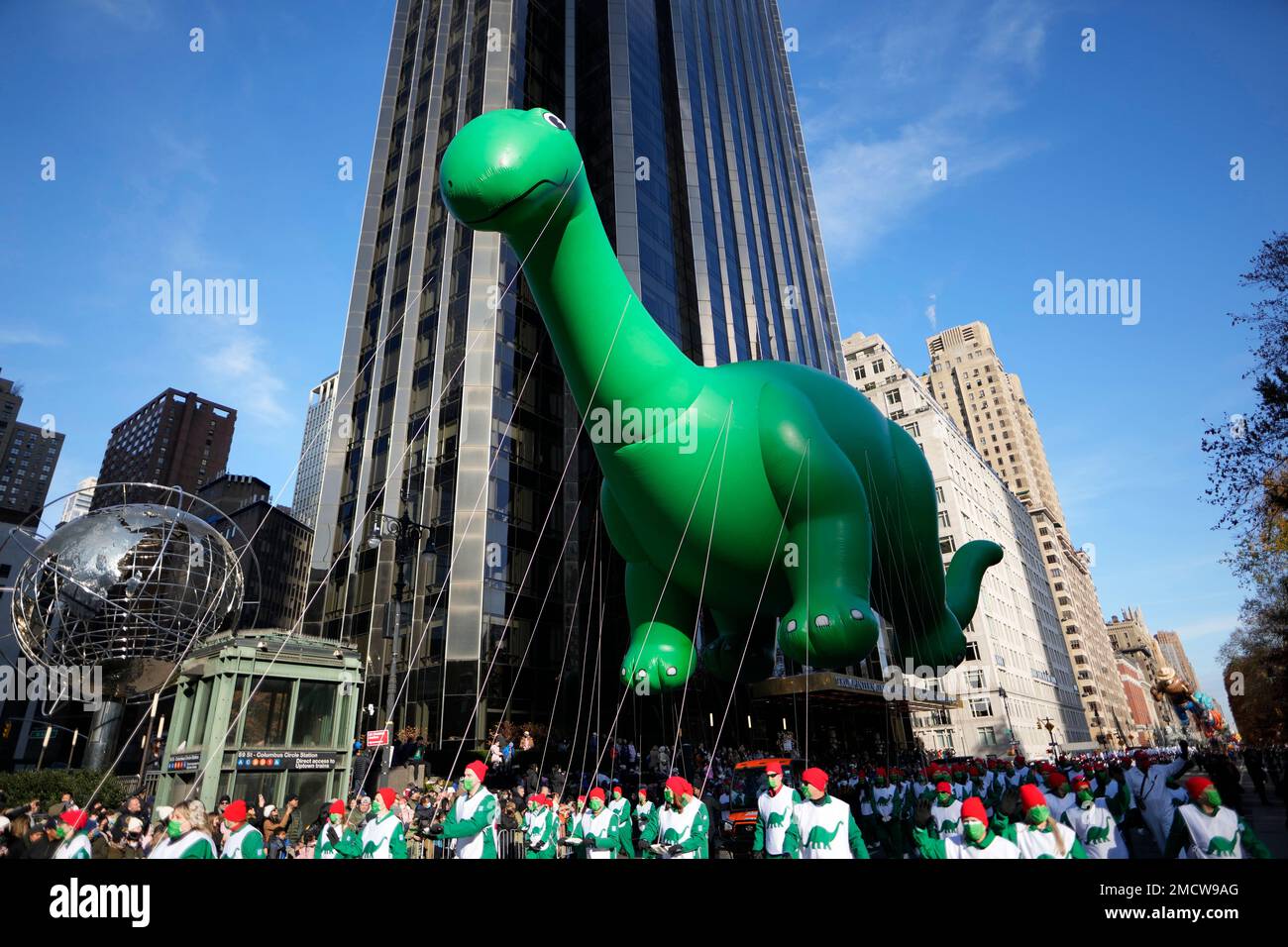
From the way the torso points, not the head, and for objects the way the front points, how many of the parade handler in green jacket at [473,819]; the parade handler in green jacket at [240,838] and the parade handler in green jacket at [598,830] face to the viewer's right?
0

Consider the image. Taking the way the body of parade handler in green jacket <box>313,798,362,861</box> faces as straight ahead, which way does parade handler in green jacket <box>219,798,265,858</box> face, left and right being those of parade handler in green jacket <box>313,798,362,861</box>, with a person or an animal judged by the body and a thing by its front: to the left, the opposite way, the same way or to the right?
the same way

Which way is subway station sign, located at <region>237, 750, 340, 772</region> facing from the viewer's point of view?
toward the camera

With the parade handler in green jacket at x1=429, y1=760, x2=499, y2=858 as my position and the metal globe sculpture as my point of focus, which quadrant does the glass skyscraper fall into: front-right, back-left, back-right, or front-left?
front-right

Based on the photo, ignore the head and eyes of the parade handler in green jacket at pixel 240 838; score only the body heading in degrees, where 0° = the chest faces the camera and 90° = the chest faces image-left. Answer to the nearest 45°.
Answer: approximately 45°

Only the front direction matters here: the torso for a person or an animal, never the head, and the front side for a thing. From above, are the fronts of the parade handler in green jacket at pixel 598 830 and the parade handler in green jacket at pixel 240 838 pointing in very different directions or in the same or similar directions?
same or similar directions

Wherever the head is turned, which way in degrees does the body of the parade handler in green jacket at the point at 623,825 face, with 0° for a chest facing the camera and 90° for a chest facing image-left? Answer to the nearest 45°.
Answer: approximately 45°

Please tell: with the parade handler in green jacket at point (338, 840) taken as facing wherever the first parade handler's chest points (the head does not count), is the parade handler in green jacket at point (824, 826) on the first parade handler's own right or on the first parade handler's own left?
on the first parade handler's own left

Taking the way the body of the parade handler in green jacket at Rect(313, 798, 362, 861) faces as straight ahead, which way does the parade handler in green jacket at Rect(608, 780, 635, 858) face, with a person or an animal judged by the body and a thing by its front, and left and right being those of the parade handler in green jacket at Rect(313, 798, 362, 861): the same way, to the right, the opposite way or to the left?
the same way

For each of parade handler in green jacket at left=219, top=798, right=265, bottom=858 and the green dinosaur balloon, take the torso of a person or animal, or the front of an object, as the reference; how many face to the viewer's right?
0

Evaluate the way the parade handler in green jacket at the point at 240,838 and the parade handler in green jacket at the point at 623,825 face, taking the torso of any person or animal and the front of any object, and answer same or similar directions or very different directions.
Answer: same or similar directions

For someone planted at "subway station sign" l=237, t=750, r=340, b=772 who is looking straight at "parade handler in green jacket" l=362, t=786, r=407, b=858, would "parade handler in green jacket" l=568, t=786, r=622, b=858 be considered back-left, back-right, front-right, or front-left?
front-left

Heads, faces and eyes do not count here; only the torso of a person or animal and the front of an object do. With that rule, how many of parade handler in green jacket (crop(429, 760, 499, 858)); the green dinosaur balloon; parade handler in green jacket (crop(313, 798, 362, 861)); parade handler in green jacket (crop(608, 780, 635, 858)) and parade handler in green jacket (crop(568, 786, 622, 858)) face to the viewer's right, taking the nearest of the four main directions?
0

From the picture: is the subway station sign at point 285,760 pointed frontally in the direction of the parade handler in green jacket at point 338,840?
yes

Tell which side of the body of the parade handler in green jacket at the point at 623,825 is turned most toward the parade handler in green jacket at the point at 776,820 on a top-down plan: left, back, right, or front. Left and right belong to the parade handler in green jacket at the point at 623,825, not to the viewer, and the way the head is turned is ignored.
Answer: left

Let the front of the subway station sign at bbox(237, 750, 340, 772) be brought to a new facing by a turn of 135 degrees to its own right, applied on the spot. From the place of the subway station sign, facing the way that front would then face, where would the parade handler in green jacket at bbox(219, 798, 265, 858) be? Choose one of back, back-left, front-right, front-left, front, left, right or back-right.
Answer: back-left
